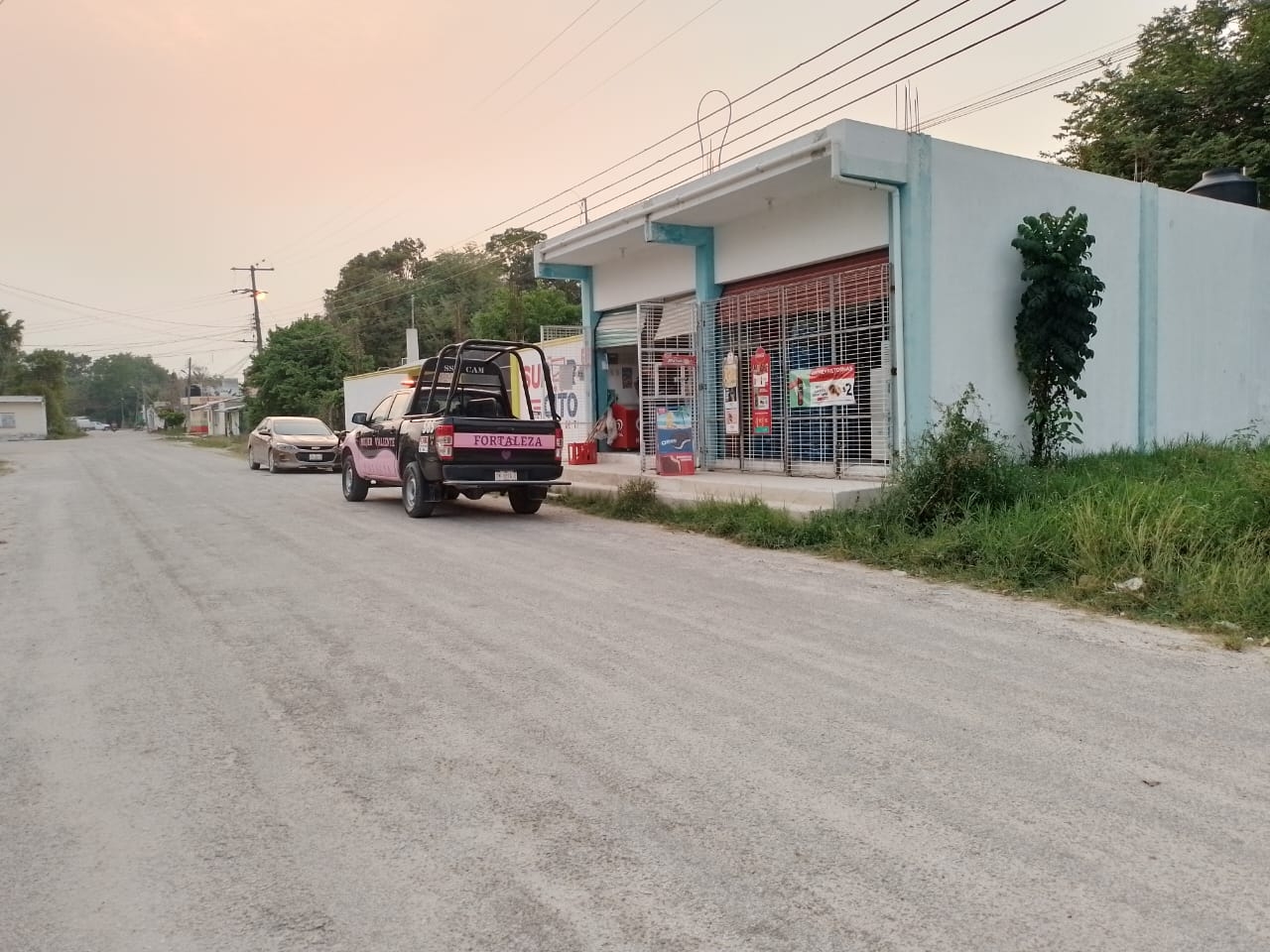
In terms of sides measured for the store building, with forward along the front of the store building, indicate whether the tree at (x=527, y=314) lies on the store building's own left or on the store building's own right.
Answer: on the store building's own right

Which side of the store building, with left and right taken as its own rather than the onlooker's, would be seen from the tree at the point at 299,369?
right

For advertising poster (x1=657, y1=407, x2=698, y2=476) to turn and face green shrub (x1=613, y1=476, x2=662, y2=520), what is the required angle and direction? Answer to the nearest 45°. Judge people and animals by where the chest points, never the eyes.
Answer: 0° — it already faces it

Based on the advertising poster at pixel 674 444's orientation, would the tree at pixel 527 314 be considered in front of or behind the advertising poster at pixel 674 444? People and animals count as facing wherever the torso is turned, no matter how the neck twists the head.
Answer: behind

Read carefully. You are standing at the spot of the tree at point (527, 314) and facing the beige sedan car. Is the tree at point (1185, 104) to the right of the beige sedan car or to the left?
left

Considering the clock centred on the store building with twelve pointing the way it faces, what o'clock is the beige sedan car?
The beige sedan car is roughly at 2 o'clock from the store building.

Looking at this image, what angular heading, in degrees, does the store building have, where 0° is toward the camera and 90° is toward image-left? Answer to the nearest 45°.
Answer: approximately 45°
